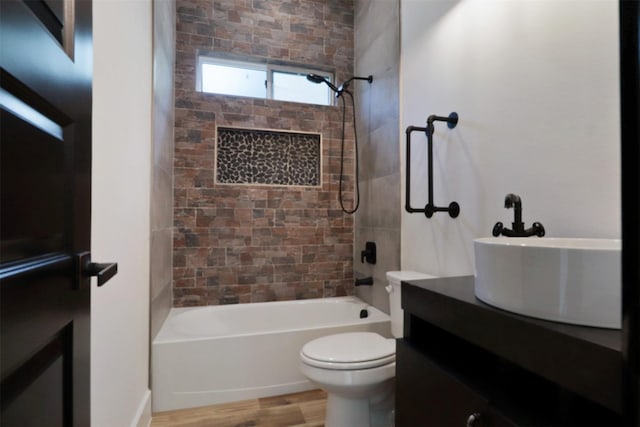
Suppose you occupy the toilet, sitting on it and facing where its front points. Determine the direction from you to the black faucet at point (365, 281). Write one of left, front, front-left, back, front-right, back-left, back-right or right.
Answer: right

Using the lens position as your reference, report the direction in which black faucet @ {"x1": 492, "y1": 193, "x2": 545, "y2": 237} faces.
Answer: facing the viewer and to the left of the viewer

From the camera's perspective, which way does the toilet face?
to the viewer's left

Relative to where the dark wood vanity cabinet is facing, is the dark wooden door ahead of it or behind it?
ahead

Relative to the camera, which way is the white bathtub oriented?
toward the camera

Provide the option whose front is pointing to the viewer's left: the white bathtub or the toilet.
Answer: the toilet

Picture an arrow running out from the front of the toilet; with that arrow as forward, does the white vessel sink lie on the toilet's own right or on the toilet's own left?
on the toilet's own left

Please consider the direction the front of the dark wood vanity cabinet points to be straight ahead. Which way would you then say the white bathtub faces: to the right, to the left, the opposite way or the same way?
to the left

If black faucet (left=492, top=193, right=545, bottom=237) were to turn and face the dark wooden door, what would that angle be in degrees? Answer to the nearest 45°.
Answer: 0° — it already faces it

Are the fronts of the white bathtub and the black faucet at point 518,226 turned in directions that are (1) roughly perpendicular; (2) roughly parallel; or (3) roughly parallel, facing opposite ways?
roughly perpendicular

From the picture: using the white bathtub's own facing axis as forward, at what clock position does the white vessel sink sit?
The white vessel sink is roughly at 11 o'clock from the white bathtub.

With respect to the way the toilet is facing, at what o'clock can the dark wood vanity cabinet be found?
The dark wood vanity cabinet is roughly at 8 o'clock from the toilet.
